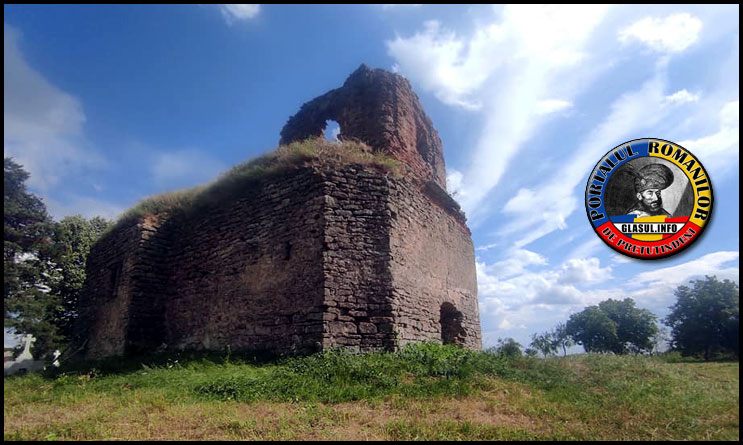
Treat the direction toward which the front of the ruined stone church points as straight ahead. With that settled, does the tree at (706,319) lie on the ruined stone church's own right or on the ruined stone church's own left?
on the ruined stone church's own left

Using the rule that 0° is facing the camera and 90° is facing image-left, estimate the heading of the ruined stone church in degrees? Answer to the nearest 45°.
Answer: approximately 315°

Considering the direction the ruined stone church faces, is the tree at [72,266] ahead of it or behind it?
behind

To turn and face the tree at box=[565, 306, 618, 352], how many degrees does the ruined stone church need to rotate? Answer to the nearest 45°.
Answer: approximately 90° to its left
